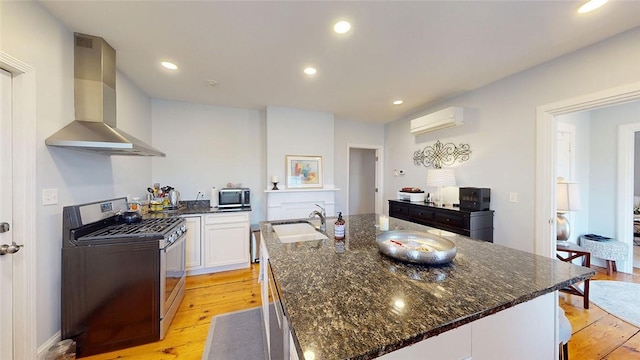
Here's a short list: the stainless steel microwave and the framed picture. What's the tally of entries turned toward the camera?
2

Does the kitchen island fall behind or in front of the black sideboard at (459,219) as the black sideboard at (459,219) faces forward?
in front

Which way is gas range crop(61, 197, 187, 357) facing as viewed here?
to the viewer's right

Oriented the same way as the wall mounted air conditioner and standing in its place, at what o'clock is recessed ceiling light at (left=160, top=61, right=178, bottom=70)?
The recessed ceiling light is roughly at 12 o'clock from the wall mounted air conditioner.

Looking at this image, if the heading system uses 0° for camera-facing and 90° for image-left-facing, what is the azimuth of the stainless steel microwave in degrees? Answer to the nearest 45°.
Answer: approximately 0°

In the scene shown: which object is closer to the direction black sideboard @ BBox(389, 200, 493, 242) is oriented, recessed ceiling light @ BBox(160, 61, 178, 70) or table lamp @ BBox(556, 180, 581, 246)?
the recessed ceiling light

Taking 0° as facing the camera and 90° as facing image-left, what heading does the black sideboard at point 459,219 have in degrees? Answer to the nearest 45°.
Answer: approximately 45°
